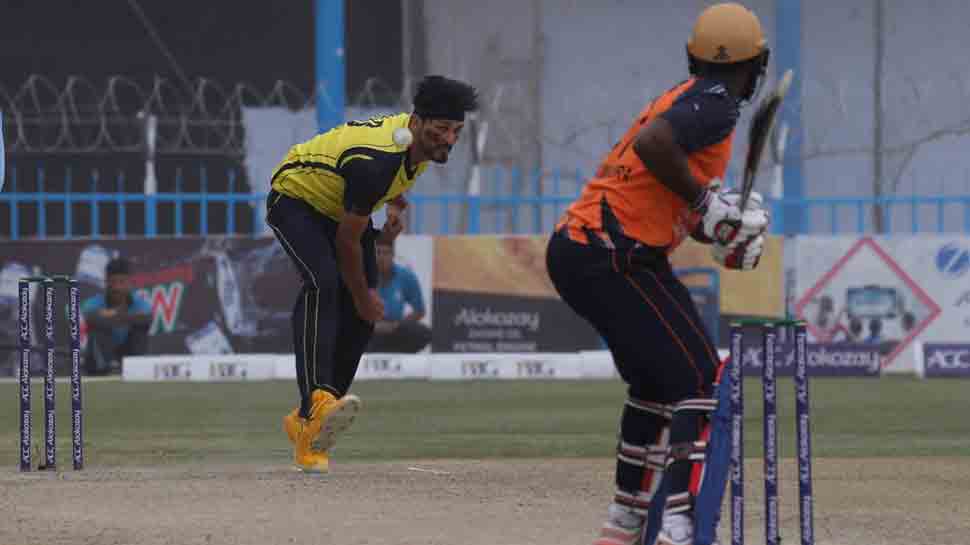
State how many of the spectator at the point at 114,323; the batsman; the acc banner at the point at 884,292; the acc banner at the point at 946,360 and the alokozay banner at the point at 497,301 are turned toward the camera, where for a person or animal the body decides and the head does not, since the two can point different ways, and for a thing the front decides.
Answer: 4

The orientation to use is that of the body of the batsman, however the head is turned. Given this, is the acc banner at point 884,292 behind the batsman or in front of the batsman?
in front

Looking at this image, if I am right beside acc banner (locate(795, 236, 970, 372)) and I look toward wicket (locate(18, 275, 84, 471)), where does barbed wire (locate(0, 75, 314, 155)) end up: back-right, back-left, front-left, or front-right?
front-right

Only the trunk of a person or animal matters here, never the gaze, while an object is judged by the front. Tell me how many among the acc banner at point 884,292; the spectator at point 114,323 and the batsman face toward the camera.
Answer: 2

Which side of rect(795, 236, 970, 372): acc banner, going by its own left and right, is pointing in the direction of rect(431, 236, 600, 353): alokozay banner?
right

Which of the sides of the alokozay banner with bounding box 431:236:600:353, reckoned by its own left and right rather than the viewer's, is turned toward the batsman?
front

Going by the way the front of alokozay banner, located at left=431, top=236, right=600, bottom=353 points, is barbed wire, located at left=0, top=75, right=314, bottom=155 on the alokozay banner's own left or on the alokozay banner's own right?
on the alokozay banner's own right

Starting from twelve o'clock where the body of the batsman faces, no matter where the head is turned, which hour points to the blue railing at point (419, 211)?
The blue railing is roughly at 10 o'clock from the batsman.

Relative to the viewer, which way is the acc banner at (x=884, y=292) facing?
toward the camera

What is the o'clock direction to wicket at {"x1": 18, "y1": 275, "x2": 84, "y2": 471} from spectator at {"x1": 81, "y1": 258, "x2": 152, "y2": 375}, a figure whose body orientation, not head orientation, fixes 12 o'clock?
The wicket is roughly at 12 o'clock from the spectator.

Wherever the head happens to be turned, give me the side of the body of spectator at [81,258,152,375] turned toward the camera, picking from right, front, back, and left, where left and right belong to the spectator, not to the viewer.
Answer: front

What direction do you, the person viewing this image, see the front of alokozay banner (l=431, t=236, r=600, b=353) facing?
facing the viewer
